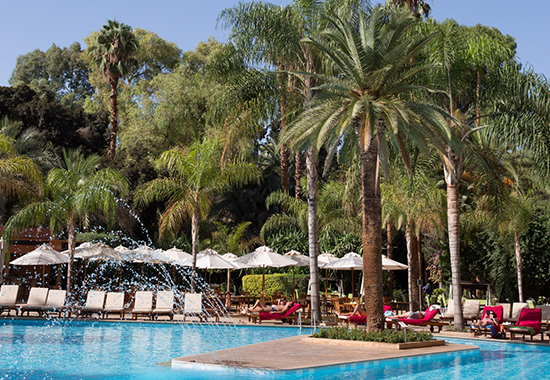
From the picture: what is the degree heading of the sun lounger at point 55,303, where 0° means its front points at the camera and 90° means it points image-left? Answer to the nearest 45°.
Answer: approximately 45°

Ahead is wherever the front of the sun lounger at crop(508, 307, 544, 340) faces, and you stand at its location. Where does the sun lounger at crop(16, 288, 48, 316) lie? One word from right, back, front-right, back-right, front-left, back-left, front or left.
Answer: front-right

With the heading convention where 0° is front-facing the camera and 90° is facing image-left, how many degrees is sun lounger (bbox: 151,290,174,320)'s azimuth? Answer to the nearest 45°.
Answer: approximately 0°

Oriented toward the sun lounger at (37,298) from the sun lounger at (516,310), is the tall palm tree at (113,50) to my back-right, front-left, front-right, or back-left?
front-right

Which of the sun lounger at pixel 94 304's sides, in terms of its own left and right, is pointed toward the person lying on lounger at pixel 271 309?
left

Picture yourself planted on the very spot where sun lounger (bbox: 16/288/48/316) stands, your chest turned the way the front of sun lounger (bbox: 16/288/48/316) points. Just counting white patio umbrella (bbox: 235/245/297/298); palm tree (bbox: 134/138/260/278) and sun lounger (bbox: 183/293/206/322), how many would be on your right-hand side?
0

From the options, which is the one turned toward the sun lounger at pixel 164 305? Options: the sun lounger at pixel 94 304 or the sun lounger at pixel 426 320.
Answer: the sun lounger at pixel 426 320

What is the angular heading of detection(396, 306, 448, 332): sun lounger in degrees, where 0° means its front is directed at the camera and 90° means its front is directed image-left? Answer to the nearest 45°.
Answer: approximately 90°

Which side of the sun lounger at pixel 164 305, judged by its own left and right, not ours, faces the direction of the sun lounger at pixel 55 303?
right

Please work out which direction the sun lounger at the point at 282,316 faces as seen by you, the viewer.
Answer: facing to the left of the viewer

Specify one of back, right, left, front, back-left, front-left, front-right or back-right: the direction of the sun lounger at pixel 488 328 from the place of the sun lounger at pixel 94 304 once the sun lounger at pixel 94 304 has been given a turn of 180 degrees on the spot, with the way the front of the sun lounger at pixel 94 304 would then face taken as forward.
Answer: right

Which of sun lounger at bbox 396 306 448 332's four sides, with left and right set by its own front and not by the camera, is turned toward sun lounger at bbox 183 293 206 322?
front

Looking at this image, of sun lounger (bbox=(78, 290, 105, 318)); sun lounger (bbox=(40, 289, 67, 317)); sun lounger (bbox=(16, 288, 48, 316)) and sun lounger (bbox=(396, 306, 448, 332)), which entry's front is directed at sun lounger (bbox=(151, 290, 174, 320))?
sun lounger (bbox=(396, 306, 448, 332))

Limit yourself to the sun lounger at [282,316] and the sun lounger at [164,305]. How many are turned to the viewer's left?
1

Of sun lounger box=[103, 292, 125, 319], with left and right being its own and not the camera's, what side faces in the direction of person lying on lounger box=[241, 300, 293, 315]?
left

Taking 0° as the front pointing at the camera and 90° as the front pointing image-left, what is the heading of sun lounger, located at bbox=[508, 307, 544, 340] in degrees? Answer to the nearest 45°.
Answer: approximately 45°
